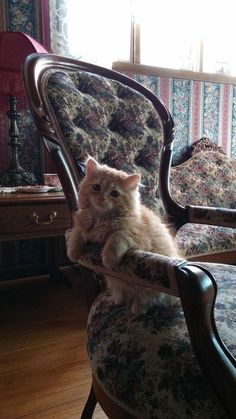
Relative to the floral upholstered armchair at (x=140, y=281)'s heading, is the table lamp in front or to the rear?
to the rear

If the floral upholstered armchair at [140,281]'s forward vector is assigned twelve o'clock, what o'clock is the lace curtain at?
The lace curtain is roughly at 7 o'clock from the floral upholstered armchair.

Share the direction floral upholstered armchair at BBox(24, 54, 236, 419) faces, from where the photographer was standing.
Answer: facing the viewer and to the right of the viewer

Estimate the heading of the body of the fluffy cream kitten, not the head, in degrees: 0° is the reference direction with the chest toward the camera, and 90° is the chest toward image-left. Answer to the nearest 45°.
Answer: approximately 45°

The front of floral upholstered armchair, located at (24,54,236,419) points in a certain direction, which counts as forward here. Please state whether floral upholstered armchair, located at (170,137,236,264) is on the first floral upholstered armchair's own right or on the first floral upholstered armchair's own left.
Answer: on the first floral upholstered armchair's own left

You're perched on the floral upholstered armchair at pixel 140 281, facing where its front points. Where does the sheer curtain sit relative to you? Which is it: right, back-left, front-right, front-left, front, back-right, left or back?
back-left
